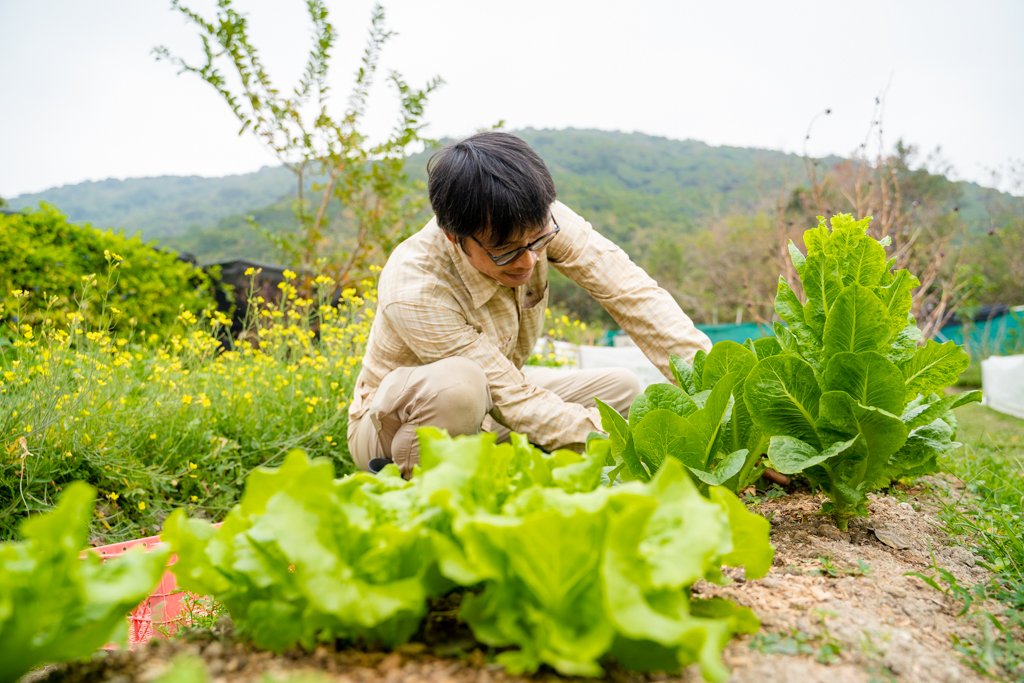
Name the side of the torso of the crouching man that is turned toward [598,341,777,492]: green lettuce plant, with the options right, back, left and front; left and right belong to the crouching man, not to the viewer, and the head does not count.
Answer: front

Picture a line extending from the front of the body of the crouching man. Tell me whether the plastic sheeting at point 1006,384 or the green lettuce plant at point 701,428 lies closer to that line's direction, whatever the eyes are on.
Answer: the green lettuce plant

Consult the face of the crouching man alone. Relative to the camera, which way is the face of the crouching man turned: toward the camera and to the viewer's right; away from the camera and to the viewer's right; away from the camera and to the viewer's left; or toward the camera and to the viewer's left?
toward the camera and to the viewer's right

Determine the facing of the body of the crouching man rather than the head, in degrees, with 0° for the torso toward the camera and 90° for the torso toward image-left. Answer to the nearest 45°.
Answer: approximately 315°

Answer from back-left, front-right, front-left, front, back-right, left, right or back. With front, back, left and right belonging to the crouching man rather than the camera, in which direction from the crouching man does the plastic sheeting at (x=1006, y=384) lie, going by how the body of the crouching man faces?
left

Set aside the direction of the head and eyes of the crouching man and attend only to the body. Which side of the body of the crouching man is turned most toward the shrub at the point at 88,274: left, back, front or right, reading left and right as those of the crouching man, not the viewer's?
back

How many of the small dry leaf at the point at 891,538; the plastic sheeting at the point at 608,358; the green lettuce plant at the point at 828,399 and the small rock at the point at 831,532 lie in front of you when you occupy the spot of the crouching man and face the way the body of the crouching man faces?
3

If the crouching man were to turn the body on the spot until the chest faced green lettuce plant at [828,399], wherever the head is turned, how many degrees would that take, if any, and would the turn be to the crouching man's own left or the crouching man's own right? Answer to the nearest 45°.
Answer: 0° — they already face it

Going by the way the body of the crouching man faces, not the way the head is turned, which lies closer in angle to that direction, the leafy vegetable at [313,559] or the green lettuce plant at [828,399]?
the green lettuce plant

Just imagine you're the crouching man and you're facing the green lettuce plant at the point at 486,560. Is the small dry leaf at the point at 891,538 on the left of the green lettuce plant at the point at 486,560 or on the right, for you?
left

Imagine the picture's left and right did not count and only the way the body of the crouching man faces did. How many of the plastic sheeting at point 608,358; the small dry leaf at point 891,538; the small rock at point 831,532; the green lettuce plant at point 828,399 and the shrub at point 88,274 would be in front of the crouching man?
3

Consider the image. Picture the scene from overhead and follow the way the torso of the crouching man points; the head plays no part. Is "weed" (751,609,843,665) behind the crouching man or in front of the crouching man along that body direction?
in front

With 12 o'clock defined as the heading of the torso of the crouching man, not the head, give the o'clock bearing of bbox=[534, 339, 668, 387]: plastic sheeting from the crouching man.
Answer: The plastic sheeting is roughly at 8 o'clock from the crouching man.

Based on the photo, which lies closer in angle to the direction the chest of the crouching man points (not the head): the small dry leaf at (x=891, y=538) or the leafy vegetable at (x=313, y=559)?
the small dry leaf

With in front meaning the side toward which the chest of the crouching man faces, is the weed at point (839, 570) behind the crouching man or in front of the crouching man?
in front

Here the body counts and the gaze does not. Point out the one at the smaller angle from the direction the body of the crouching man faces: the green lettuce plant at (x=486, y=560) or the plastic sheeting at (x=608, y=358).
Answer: the green lettuce plant
